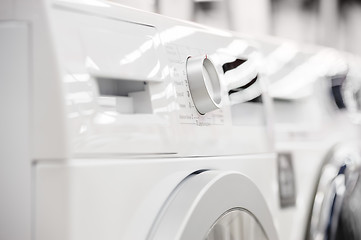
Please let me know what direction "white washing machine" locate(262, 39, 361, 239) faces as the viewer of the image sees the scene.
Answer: facing the viewer and to the right of the viewer

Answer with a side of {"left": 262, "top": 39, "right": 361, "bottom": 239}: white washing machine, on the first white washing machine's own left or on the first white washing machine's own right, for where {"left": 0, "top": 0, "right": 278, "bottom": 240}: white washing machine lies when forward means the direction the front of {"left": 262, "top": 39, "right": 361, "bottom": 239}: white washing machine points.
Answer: on the first white washing machine's own right

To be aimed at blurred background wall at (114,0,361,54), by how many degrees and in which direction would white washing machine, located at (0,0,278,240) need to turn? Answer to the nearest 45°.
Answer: approximately 90° to its left

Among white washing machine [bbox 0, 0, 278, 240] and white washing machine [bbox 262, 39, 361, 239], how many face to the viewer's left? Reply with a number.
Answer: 0

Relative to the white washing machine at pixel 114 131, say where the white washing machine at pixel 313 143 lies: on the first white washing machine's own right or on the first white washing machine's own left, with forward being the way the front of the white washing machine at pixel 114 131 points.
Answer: on the first white washing machine's own left

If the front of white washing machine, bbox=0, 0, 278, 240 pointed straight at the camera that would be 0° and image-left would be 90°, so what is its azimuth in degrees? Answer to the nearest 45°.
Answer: approximately 315°

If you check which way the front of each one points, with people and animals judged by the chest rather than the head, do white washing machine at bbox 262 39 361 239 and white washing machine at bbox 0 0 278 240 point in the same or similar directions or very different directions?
same or similar directions
